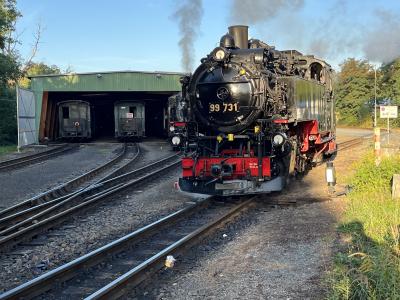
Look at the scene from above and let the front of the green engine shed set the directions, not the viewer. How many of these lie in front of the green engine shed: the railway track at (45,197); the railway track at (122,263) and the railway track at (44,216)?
3

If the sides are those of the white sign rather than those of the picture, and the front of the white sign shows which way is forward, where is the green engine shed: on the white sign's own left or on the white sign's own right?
on the white sign's own right

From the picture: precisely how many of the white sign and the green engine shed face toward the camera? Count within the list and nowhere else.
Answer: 2

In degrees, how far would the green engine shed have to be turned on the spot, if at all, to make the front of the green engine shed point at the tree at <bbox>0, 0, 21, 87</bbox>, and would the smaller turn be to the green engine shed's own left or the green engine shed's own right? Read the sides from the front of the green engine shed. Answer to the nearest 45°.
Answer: approximately 90° to the green engine shed's own right

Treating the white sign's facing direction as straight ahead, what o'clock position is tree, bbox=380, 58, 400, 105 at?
The tree is roughly at 6 o'clock from the white sign.

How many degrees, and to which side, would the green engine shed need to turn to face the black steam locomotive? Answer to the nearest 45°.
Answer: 0° — it already faces it

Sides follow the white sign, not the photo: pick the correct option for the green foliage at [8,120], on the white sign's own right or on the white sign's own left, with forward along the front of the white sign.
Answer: on the white sign's own right

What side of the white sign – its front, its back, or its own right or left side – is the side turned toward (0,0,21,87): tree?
right

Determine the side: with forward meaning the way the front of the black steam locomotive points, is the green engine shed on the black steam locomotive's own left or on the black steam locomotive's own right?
on the black steam locomotive's own right
